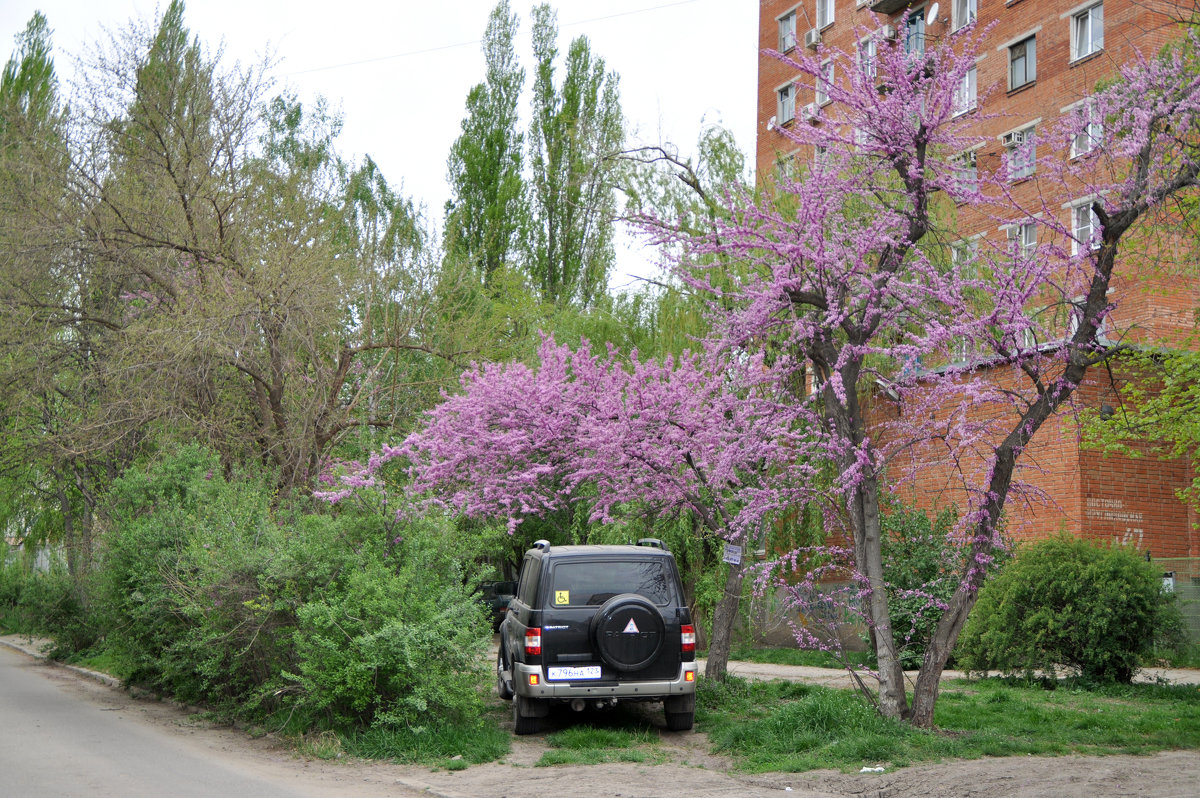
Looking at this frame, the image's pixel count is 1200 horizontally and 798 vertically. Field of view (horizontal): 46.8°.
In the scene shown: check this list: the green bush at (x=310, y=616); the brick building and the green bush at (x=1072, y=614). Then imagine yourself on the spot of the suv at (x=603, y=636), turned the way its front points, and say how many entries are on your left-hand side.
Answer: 1

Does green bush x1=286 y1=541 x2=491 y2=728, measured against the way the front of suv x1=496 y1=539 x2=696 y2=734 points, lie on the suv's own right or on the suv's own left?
on the suv's own left

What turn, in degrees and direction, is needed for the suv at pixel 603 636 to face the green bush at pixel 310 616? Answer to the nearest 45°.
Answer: approximately 90° to its left

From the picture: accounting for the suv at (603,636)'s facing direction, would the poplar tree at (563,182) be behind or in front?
in front

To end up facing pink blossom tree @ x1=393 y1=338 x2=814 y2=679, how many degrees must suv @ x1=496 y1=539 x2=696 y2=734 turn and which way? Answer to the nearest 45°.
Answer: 0° — it already faces it

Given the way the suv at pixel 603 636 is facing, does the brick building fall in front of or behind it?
in front

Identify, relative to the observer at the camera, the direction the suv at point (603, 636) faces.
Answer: facing away from the viewer

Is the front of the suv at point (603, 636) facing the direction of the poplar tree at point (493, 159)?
yes

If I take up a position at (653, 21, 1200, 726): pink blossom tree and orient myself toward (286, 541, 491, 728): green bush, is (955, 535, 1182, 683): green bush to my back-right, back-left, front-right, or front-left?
back-right
